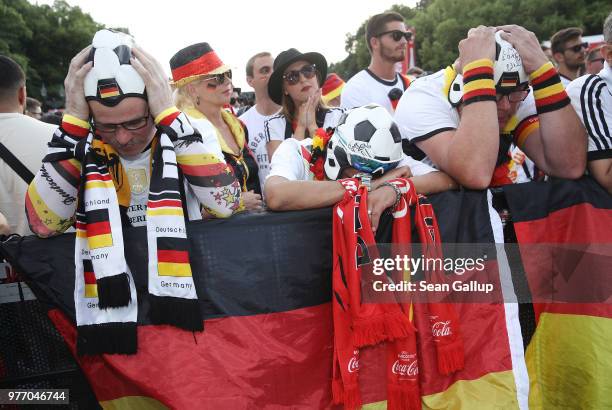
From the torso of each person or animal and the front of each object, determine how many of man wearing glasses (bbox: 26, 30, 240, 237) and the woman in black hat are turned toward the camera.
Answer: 2

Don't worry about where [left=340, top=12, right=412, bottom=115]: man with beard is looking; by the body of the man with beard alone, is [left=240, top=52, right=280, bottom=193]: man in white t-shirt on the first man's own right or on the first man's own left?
on the first man's own right

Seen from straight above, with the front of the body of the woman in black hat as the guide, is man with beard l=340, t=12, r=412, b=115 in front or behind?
behind

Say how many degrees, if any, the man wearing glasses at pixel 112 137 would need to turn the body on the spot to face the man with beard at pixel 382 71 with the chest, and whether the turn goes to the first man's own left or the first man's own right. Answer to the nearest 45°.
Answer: approximately 135° to the first man's own left

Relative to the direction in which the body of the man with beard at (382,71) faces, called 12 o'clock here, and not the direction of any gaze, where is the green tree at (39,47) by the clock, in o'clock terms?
The green tree is roughly at 6 o'clock from the man with beard.

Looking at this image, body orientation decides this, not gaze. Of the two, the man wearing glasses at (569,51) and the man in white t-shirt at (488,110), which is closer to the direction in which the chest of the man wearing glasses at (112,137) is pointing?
the man in white t-shirt

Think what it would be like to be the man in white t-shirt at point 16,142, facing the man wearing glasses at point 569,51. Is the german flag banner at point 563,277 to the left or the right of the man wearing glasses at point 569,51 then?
right

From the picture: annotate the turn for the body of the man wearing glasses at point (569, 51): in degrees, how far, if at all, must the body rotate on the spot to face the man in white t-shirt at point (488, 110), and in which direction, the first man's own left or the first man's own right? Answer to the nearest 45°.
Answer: approximately 45° to the first man's own right
